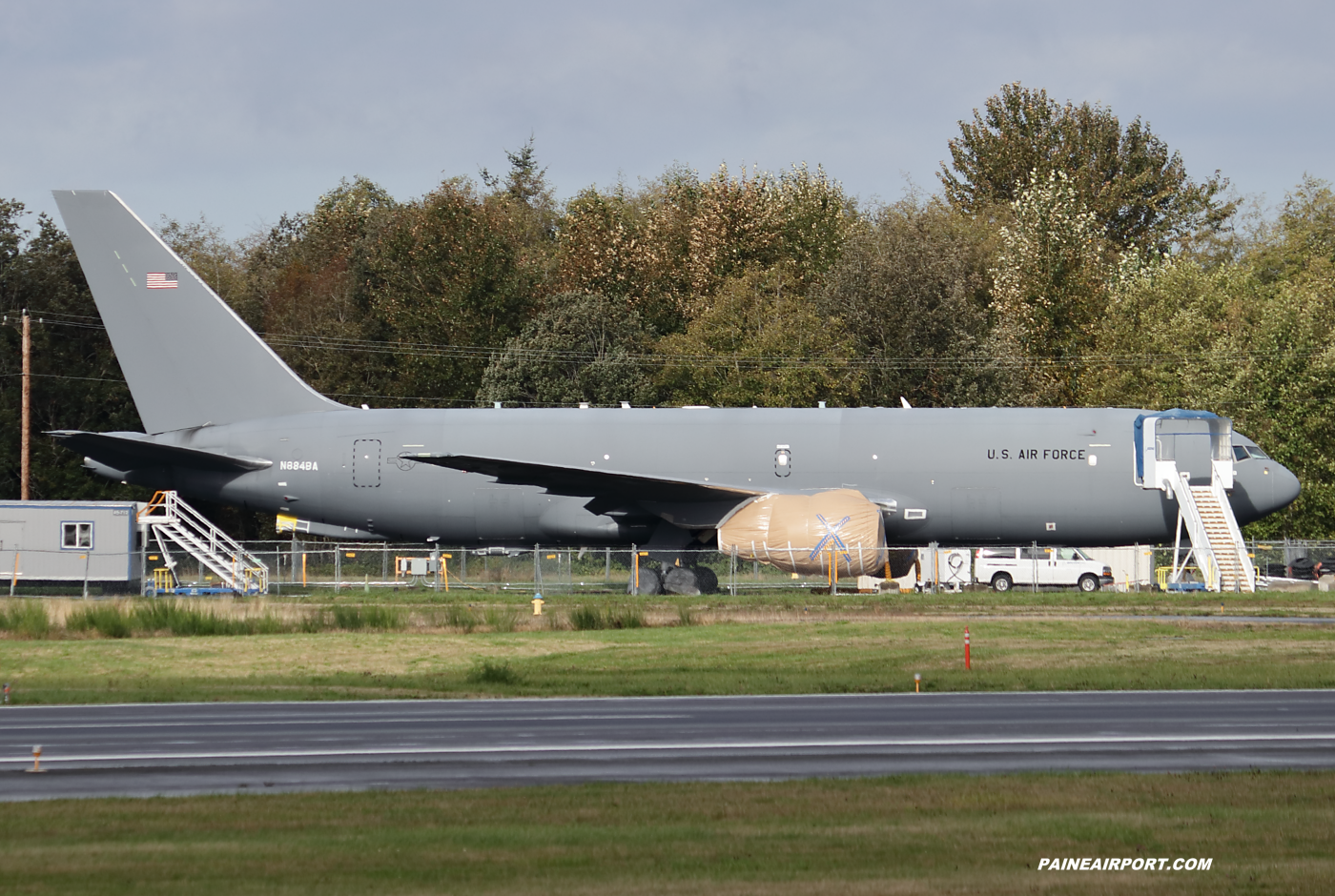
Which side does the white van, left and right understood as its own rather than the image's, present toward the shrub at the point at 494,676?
right

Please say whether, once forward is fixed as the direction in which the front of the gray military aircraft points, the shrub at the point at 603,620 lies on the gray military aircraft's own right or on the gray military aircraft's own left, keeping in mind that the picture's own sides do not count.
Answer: on the gray military aircraft's own right

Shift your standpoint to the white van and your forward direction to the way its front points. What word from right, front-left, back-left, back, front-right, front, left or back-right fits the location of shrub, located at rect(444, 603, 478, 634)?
back-right

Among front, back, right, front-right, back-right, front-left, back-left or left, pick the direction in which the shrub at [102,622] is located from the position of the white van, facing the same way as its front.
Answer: back-right

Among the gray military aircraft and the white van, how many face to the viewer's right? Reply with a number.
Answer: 2

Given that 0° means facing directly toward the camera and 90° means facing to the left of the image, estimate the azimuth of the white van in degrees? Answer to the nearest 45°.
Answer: approximately 270°

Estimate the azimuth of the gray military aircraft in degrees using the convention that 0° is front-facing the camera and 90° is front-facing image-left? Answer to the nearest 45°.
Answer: approximately 270°

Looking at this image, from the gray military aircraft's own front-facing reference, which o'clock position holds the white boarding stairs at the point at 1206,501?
The white boarding stairs is roughly at 12 o'clock from the gray military aircraft.
